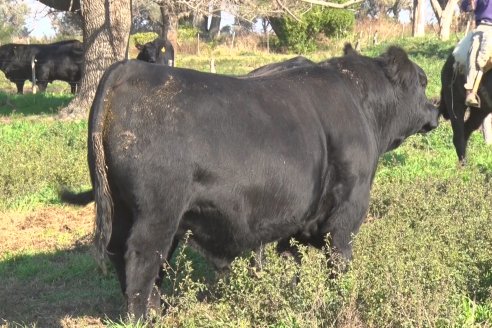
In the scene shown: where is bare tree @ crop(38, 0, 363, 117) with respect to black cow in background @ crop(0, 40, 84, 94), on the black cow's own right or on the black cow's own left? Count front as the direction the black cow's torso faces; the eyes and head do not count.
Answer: on the black cow's own left

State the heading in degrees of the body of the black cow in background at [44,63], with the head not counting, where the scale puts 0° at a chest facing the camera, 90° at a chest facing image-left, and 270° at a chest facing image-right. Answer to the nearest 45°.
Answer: approximately 90°

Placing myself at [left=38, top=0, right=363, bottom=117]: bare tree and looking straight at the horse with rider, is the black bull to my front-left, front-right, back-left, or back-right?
front-right
